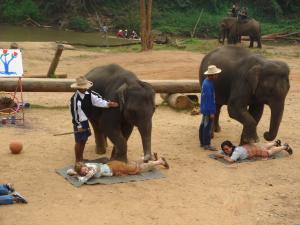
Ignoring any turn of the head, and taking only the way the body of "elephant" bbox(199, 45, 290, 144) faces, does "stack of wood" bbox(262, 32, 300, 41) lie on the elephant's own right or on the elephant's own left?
on the elephant's own left

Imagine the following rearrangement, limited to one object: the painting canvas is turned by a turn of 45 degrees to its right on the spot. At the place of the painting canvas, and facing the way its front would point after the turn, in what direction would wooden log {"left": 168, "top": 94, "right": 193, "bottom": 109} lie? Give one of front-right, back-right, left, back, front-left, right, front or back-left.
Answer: back-left

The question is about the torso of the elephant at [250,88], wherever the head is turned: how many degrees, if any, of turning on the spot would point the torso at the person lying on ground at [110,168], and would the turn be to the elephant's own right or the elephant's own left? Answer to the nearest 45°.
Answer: approximately 90° to the elephant's own right

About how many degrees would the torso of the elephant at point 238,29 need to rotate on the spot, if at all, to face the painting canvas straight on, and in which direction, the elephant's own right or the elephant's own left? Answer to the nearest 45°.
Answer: approximately 90° to the elephant's own left

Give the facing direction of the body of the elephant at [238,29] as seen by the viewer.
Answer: to the viewer's left
